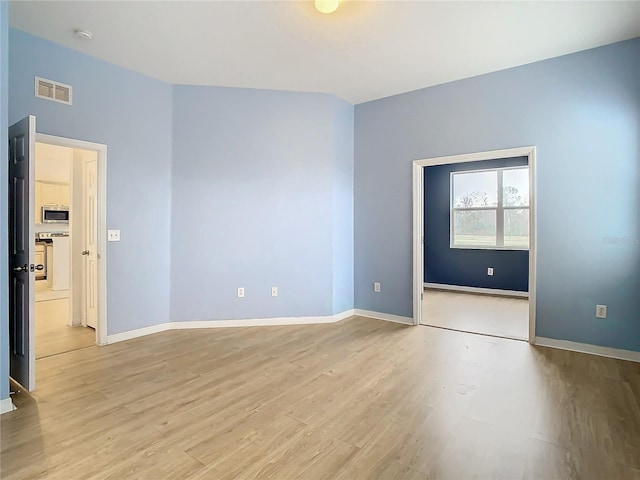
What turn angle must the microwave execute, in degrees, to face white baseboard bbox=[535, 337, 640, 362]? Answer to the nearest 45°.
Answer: approximately 45° to its left

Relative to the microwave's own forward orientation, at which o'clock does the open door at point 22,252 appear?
The open door is roughly at 12 o'clock from the microwave.

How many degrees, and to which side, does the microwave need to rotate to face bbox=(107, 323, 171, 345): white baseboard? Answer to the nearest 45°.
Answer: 0° — it already faces it

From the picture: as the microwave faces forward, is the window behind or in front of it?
in front

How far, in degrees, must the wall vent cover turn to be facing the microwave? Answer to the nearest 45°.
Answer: approximately 135° to its left

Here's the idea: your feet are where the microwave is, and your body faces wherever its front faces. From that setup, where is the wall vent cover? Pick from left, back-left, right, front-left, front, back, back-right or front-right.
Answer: front

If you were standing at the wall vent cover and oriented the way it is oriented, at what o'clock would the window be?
The window is roughly at 11 o'clock from the wall vent cover.

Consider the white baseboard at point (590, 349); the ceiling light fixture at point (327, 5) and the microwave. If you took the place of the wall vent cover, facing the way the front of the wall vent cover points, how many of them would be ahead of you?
2

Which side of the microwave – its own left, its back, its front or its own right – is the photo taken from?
front

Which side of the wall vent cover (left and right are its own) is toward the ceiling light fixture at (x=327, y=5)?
front

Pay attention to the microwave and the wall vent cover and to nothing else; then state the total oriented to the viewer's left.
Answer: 0

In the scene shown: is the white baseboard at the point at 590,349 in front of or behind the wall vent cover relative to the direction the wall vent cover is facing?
in front

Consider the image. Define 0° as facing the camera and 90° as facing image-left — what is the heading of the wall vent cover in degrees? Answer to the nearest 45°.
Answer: approximately 315°

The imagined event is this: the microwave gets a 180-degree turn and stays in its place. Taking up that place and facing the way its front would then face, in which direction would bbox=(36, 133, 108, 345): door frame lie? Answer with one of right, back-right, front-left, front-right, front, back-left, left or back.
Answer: back
